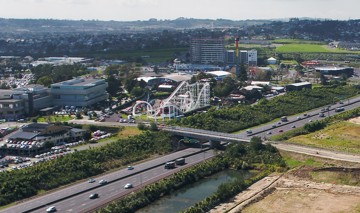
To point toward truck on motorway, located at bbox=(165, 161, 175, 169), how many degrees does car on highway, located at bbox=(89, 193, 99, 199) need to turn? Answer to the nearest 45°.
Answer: approximately 180°

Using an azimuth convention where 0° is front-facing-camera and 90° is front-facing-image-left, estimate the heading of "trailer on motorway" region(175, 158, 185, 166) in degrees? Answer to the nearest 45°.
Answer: approximately 45°

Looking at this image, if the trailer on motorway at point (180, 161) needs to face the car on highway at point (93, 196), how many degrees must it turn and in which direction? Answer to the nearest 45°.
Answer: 0° — it already faces it

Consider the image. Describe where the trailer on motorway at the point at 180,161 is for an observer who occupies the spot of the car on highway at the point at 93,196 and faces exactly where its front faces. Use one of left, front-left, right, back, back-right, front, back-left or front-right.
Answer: back

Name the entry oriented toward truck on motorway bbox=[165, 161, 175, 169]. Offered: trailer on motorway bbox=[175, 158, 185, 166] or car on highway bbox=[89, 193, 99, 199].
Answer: trailer on motorway bbox=[175, 158, 185, 166]
